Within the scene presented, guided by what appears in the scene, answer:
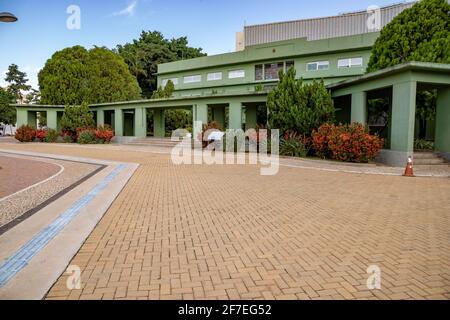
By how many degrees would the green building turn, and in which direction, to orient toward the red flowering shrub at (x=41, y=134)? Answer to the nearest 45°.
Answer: approximately 45° to its right

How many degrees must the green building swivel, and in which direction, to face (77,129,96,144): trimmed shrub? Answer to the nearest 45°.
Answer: approximately 45° to its right

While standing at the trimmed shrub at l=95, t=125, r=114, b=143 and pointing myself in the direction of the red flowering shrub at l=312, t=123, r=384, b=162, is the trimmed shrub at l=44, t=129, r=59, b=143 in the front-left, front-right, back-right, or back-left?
back-right

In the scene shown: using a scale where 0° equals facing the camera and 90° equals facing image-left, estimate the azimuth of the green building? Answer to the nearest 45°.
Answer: approximately 45°

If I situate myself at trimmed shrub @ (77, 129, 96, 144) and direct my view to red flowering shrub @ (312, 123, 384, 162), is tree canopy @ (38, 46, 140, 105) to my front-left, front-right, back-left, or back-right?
back-left

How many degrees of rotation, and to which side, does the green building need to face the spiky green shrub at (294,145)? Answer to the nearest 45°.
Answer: approximately 45° to its left

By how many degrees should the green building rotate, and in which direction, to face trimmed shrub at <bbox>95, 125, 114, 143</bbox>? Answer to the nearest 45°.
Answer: approximately 45° to its right
